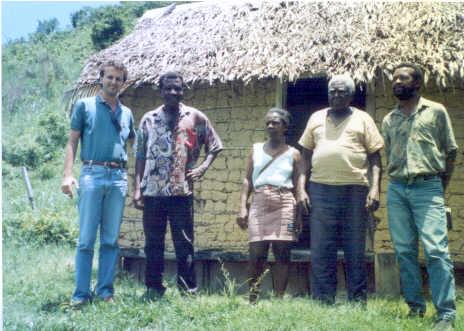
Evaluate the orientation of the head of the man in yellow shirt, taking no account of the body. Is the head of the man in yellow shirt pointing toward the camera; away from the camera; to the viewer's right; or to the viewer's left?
toward the camera

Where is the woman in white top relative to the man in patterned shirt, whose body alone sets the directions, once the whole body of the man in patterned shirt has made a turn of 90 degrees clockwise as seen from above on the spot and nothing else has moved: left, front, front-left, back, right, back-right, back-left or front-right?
back

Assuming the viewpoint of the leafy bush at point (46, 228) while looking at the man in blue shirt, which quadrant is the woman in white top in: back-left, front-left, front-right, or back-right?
front-left

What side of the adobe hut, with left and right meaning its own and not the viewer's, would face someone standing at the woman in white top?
front

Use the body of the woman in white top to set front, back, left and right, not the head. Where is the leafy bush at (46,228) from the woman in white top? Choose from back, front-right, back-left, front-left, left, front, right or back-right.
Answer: back-right

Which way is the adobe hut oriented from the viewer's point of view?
toward the camera

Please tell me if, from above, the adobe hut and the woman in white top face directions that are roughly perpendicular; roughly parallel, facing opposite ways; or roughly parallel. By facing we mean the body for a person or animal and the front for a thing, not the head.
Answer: roughly parallel

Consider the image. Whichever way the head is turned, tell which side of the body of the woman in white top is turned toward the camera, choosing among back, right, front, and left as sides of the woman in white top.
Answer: front

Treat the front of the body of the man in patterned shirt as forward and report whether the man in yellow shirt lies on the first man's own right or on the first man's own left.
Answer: on the first man's own left

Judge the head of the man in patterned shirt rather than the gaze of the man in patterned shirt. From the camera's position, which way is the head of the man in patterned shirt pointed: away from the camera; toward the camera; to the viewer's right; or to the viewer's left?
toward the camera

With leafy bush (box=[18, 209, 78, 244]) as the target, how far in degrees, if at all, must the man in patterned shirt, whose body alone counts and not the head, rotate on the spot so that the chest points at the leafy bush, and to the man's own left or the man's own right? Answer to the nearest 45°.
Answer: approximately 135° to the man's own right

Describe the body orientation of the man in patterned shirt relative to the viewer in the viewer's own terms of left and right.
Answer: facing the viewer
